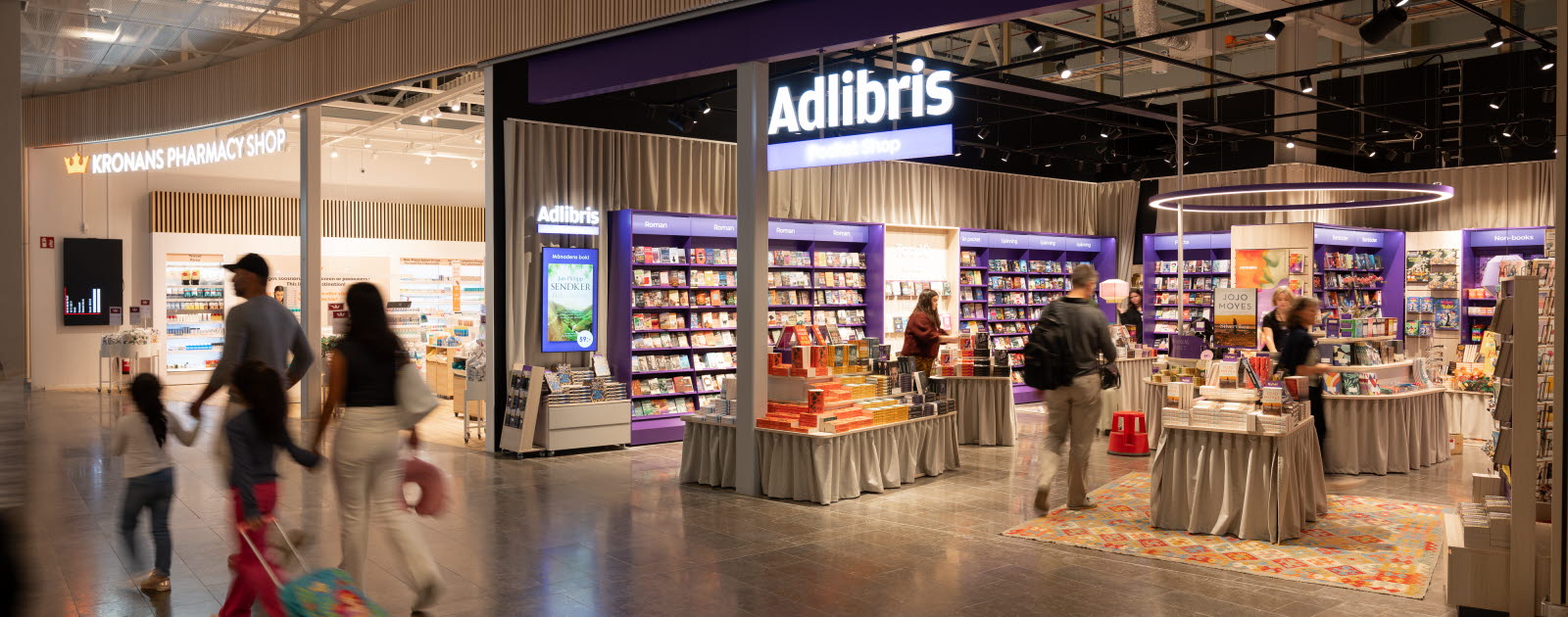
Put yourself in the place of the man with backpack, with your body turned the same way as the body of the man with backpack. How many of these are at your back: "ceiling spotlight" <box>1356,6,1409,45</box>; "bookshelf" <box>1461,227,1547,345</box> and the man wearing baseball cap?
1

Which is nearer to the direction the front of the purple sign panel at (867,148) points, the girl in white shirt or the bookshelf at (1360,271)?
the girl in white shirt

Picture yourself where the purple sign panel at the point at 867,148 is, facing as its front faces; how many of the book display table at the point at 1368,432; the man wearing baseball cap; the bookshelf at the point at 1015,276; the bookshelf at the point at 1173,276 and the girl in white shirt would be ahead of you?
2

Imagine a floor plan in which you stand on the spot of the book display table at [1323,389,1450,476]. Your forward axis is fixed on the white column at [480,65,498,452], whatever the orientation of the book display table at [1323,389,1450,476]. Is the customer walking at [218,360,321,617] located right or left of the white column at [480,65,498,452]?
left

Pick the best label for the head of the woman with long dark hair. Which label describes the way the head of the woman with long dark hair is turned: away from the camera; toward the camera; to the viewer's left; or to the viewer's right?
away from the camera

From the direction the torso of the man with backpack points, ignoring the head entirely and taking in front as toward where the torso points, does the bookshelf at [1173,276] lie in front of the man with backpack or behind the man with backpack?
in front

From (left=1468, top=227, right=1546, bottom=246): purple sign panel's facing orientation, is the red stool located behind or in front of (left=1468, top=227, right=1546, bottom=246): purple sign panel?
in front

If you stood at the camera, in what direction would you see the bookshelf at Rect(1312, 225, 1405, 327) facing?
facing the viewer and to the left of the viewer

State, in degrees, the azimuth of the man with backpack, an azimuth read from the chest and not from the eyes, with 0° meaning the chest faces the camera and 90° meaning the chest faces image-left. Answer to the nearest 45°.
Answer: approximately 225°

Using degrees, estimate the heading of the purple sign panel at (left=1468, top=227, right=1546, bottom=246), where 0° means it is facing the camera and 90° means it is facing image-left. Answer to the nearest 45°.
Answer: approximately 0°

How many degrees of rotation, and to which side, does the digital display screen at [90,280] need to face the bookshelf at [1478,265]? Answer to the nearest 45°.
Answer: approximately 45° to its left

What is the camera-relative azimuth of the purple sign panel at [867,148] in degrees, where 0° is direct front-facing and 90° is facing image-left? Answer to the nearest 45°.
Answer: approximately 45°

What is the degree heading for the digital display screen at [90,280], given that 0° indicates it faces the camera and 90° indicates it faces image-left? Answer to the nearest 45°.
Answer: approximately 0°

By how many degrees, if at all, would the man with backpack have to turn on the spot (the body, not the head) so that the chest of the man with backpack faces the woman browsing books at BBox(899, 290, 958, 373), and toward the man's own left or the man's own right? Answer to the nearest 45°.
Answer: approximately 90° to the man's own left

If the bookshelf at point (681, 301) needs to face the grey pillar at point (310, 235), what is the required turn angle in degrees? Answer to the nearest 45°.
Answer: approximately 135° to its right

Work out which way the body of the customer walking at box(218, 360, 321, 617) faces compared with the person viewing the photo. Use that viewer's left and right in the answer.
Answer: facing away from the viewer and to the left of the viewer
